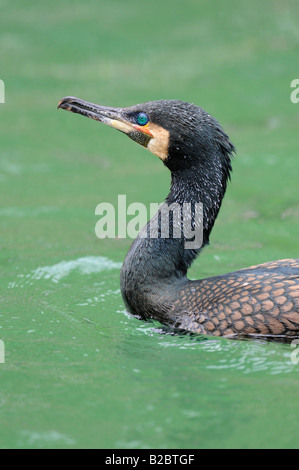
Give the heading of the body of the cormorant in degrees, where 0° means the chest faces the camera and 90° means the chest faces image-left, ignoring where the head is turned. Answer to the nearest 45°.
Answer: approximately 90°
